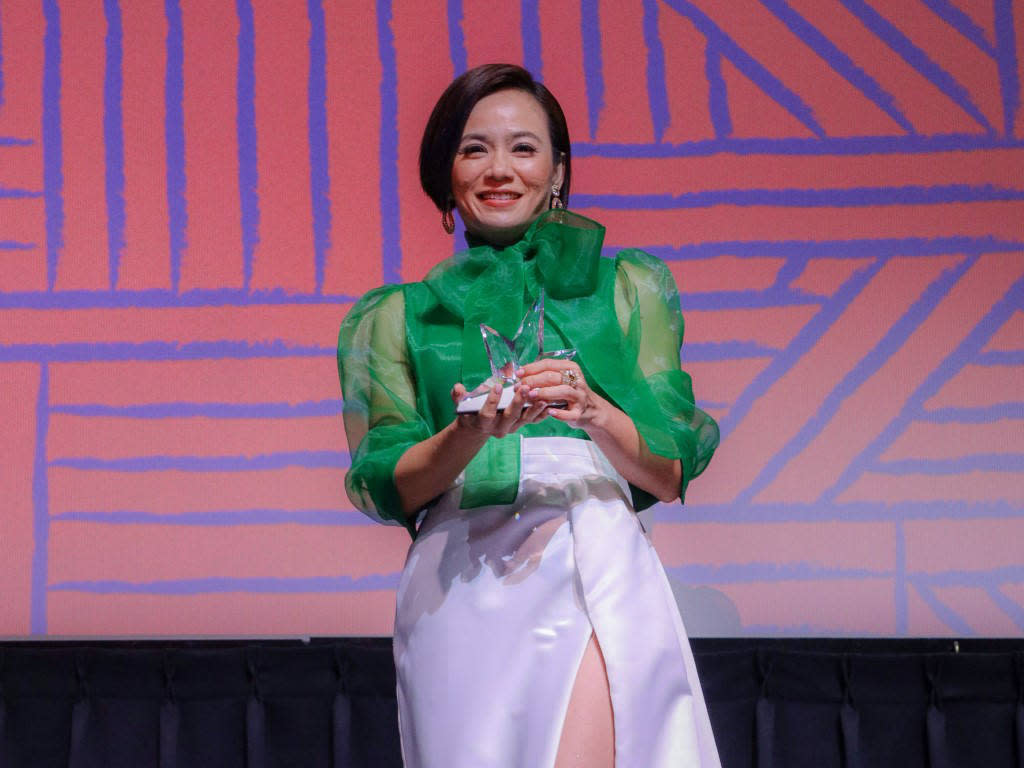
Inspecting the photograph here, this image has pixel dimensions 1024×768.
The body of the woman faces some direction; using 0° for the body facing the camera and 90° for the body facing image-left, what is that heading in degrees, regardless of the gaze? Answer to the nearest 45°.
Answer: approximately 0°

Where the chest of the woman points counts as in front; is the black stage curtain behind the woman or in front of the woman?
behind
